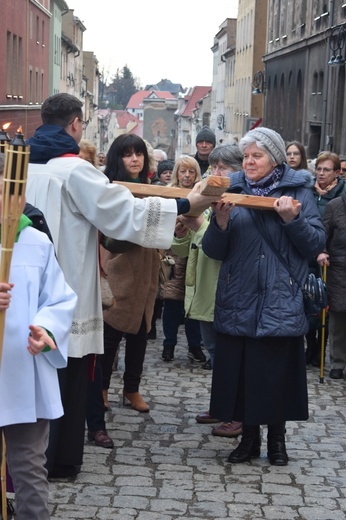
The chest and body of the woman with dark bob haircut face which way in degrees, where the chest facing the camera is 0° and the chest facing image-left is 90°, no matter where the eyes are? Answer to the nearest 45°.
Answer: approximately 315°

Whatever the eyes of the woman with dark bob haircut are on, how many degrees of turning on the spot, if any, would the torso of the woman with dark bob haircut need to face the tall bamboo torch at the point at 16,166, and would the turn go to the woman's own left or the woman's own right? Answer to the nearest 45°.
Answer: approximately 45° to the woman's own right

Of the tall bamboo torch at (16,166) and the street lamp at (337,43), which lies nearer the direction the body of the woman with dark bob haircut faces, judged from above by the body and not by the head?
the tall bamboo torch

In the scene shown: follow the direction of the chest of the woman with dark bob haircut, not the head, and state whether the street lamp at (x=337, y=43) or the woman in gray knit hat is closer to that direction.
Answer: the woman in gray knit hat

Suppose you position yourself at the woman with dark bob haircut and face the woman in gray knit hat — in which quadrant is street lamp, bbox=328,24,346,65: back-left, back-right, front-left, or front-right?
back-left

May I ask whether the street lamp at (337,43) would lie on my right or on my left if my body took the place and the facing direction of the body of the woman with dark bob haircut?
on my left

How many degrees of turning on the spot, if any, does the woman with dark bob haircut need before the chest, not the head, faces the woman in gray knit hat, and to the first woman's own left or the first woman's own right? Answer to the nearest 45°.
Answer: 0° — they already face them

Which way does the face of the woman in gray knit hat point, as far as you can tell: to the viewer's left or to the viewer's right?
to the viewer's left
